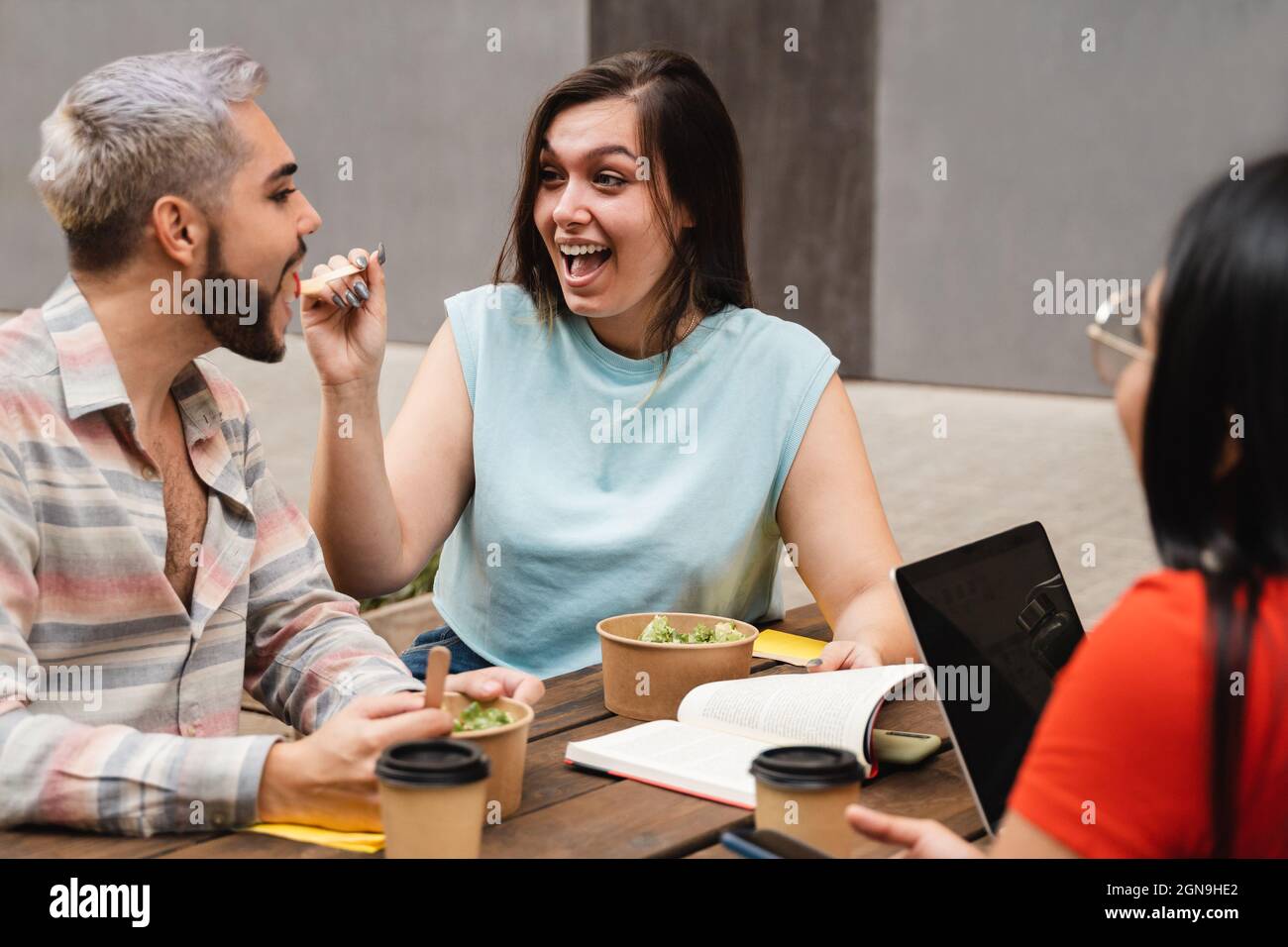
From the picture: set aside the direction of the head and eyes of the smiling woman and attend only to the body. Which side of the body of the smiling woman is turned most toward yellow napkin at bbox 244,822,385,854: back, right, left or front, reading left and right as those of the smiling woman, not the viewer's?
front

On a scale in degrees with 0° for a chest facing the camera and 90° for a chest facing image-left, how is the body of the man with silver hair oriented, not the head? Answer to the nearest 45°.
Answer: approximately 315°

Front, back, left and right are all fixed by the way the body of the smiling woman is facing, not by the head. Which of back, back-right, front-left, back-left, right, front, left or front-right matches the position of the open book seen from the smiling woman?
front

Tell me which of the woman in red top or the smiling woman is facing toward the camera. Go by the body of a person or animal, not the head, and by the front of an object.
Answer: the smiling woman

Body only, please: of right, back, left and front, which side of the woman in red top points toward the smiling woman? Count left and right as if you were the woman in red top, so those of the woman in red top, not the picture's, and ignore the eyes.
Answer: front

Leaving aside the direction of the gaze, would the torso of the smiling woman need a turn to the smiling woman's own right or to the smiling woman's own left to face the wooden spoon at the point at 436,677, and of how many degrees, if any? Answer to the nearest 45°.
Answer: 0° — they already face it

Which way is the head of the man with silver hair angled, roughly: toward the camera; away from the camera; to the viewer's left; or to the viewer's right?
to the viewer's right

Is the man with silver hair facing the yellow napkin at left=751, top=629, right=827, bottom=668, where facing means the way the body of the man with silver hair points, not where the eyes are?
no

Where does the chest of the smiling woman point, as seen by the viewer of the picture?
toward the camera

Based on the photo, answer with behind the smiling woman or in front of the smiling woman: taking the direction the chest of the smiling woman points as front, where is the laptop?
in front

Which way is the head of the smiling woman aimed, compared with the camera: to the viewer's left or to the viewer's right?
to the viewer's left

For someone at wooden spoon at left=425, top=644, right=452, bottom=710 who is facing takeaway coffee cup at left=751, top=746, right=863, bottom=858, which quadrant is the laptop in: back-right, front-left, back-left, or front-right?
front-left

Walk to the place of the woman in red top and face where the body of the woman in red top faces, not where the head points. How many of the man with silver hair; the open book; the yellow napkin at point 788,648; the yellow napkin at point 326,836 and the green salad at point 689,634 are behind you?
0

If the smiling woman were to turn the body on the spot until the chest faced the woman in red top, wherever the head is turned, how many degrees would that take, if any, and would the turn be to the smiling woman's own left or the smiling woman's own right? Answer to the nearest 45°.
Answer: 0° — they already face them

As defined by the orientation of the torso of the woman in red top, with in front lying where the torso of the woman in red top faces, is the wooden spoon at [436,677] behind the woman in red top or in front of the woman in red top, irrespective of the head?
in front

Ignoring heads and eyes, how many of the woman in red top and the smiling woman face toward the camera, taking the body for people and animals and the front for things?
1

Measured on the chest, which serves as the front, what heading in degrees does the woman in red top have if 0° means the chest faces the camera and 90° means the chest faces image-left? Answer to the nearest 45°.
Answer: approximately 135°

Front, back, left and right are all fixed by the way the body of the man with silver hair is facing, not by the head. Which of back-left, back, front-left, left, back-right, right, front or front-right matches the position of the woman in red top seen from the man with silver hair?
front
